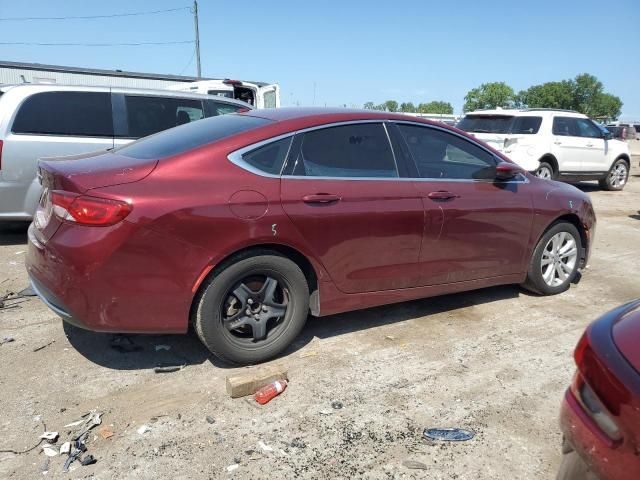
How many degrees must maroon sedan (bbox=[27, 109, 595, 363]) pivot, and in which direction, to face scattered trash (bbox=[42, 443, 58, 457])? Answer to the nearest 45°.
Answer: approximately 180°

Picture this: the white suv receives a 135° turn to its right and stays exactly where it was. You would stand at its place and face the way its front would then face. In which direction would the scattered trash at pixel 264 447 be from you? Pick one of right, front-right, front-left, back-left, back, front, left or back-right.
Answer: front

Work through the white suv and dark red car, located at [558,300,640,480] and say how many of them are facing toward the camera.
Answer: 0

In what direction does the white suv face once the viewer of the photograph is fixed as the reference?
facing away from the viewer and to the right of the viewer

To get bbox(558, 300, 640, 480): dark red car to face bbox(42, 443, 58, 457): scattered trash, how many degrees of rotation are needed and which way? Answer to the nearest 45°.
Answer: approximately 135° to its left

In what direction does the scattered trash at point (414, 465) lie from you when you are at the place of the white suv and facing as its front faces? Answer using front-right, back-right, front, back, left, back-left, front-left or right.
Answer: back-right

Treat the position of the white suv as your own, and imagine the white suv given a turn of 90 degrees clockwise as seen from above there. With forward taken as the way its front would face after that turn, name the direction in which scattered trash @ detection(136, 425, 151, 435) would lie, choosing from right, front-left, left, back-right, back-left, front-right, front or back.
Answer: front-right

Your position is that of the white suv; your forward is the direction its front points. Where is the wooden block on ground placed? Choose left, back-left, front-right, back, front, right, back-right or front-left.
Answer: back-right

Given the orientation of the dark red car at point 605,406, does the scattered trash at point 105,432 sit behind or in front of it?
behind

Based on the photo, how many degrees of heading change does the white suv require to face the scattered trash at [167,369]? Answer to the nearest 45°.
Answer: approximately 135° to its right

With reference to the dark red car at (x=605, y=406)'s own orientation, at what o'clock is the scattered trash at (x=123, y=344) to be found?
The scattered trash is roughly at 8 o'clock from the dark red car.

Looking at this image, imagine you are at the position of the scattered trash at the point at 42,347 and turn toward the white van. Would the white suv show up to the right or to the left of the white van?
right

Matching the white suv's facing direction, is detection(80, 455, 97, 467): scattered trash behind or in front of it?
behind

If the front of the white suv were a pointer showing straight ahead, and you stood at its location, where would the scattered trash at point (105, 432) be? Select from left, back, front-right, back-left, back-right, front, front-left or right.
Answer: back-right
